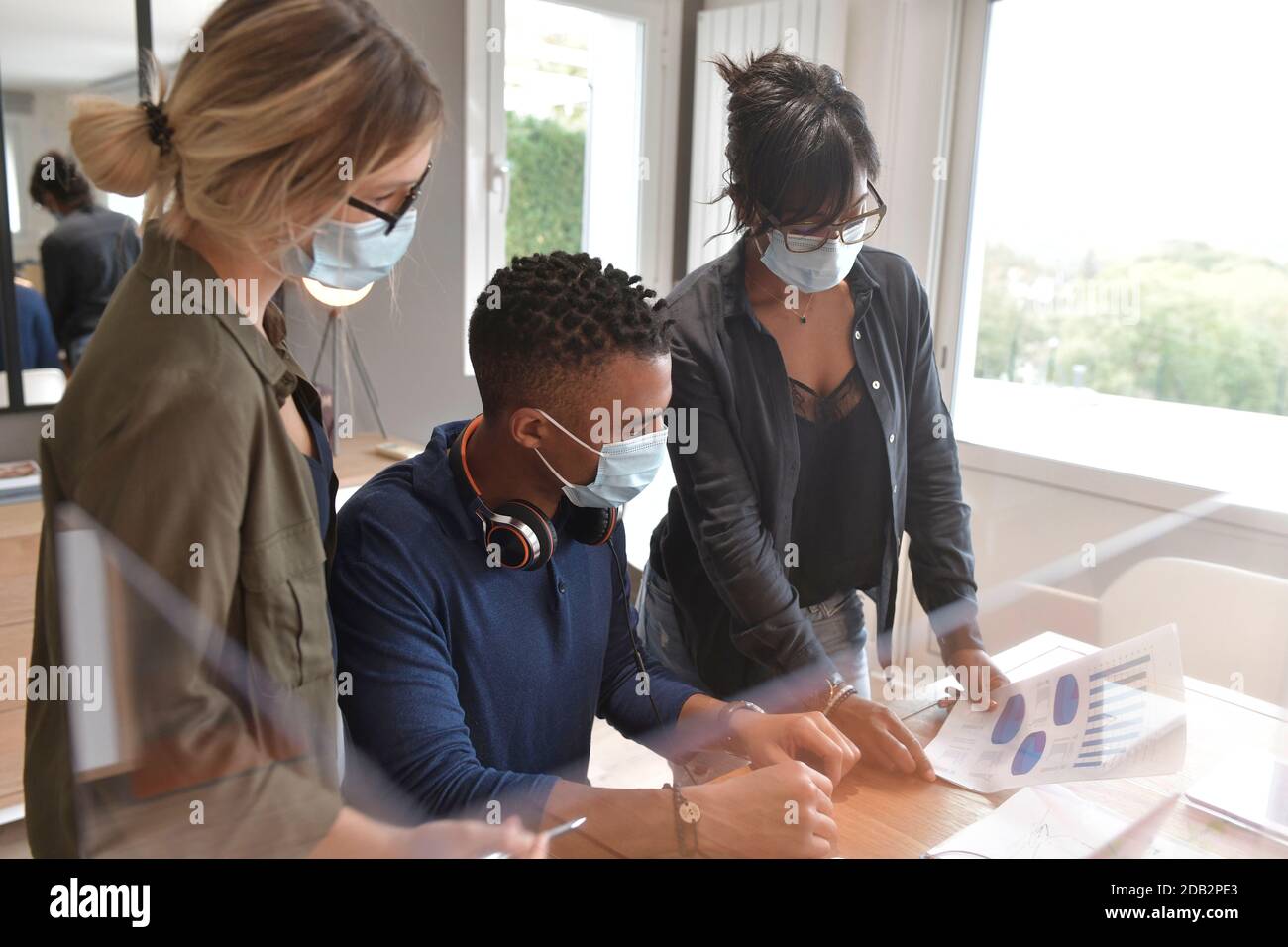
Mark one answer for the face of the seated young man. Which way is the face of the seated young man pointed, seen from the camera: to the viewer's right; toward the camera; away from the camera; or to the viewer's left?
to the viewer's right

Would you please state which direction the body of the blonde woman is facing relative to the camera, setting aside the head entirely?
to the viewer's right

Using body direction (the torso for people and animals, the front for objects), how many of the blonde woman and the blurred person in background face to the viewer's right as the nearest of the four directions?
1

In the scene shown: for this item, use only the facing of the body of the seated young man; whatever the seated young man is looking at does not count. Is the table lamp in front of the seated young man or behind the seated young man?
behind

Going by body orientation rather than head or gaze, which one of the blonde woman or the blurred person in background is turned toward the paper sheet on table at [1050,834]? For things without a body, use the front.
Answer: the blonde woman

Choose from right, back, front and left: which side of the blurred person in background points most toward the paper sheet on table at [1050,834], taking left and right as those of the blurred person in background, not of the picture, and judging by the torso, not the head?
back

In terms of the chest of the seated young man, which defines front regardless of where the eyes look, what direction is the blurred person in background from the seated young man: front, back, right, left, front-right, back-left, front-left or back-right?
back

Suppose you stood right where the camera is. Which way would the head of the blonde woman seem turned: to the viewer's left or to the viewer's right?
to the viewer's right

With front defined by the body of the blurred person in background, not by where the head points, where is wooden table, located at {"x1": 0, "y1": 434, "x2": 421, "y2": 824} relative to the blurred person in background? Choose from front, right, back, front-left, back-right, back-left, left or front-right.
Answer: back-left

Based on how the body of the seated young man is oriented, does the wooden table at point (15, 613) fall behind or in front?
behind

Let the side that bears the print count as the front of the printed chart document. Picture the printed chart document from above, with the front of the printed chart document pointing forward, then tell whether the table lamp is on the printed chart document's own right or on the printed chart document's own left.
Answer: on the printed chart document's own right
